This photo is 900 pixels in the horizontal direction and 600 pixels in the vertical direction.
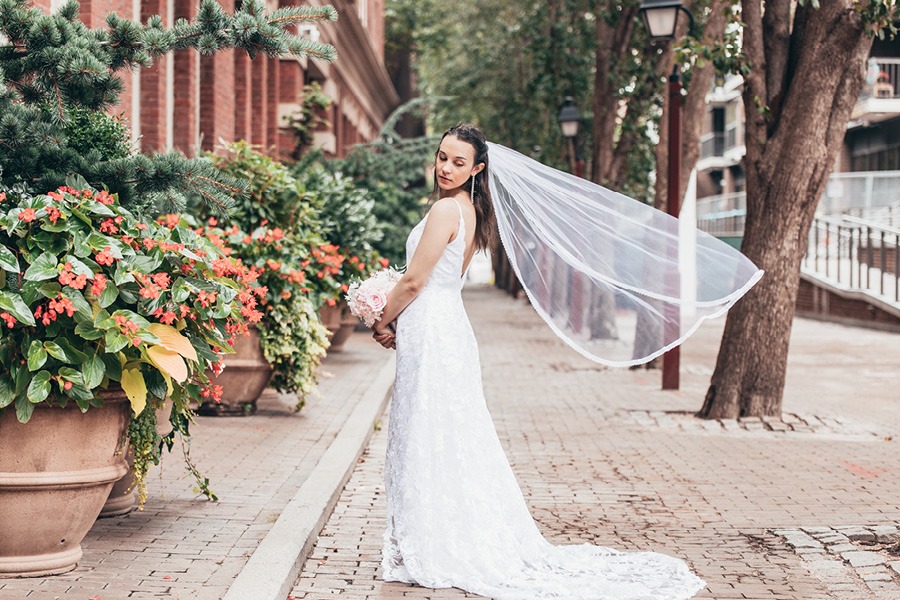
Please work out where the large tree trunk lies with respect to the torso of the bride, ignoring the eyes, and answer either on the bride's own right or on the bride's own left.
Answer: on the bride's own right

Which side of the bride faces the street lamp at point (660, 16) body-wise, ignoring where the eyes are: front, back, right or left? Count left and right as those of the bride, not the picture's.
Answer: right

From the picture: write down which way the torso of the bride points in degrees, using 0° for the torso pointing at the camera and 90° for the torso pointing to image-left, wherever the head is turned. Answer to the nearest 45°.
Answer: approximately 90°

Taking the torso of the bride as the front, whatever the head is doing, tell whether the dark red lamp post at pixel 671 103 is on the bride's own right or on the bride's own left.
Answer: on the bride's own right

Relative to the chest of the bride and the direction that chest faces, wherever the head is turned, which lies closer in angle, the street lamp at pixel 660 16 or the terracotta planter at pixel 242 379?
the terracotta planter
